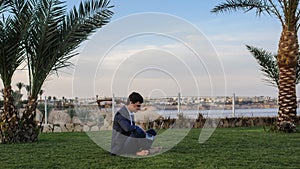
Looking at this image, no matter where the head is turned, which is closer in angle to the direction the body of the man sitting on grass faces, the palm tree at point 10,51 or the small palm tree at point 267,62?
the small palm tree

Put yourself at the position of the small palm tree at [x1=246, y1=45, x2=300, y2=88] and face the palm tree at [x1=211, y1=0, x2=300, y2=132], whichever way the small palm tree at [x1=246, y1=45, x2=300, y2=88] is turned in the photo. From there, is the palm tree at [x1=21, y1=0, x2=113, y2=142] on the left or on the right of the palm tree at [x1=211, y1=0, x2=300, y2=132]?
right

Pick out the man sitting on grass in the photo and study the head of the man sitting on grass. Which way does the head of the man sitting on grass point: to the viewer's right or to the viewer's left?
to the viewer's right

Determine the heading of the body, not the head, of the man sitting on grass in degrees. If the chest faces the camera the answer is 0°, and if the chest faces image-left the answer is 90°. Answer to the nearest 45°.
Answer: approximately 270°

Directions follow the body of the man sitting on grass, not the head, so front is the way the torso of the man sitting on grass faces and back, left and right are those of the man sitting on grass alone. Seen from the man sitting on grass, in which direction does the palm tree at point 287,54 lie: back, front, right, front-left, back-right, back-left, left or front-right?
front-left

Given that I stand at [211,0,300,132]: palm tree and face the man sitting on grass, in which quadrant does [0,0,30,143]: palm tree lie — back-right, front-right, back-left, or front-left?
front-right

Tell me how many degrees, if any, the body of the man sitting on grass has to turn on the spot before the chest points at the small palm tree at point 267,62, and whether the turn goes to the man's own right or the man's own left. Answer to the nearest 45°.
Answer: approximately 45° to the man's own left

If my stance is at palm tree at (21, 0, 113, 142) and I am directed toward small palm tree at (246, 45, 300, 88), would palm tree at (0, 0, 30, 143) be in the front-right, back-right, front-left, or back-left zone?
back-left

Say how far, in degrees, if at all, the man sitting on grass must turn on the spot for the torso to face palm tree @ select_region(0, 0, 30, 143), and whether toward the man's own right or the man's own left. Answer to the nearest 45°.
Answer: approximately 135° to the man's own left

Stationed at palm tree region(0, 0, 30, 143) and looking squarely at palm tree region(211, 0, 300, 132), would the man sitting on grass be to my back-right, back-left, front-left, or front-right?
front-right
